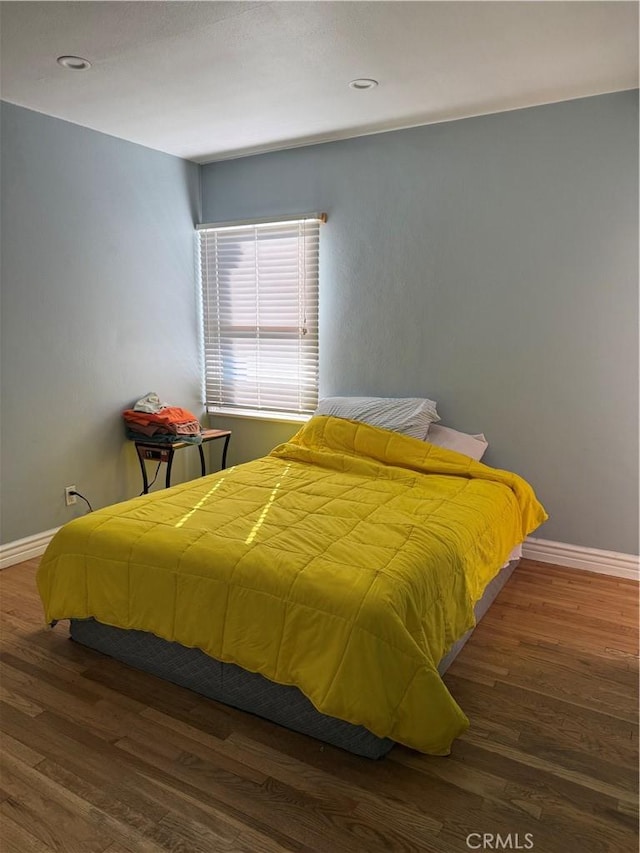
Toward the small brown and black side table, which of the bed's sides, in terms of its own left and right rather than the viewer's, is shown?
right

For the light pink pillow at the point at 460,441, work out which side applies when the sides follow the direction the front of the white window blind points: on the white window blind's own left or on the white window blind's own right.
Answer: on the white window blind's own left

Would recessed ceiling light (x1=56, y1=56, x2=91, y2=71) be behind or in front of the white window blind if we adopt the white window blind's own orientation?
in front

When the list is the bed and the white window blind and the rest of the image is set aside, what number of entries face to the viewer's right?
0

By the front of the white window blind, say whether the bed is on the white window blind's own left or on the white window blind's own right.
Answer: on the white window blind's own left

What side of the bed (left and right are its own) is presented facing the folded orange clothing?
right

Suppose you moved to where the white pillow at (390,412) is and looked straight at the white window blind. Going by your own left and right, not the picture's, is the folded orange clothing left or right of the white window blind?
left

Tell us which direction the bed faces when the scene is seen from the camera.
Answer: facing the viewer and to the left of the viewer

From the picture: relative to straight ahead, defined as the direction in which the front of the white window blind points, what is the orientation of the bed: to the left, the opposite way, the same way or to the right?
the same way

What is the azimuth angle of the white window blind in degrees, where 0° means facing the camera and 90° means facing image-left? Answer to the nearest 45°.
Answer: approximately 45°

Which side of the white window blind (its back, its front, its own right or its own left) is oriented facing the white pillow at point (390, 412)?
left

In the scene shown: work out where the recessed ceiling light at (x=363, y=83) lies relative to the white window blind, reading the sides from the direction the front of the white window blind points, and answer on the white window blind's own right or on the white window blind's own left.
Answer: on the white window blind's own left
